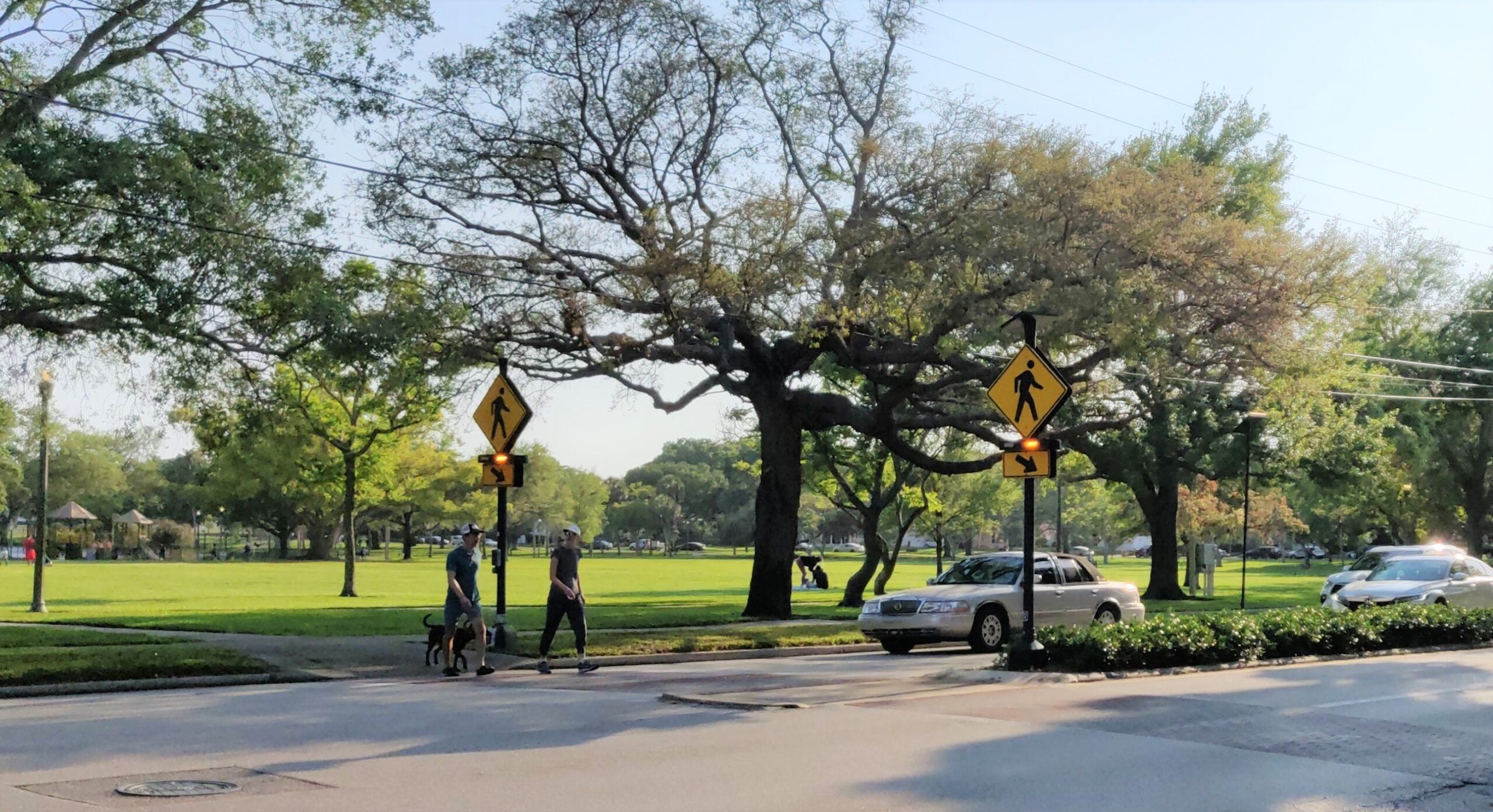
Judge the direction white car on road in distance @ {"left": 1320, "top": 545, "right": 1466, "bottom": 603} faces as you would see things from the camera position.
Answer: facing the viewer and to the left of the viewer

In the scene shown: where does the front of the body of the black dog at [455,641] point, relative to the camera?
to the viewer's right

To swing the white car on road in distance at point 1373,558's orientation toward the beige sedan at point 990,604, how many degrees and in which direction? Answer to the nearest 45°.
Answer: approximately 45° to its left

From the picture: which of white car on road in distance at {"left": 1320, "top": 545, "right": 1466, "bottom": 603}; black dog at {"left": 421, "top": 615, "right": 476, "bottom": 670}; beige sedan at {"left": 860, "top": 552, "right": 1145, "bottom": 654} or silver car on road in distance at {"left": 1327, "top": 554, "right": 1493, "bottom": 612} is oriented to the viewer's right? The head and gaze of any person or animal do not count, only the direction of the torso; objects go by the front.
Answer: the black dog

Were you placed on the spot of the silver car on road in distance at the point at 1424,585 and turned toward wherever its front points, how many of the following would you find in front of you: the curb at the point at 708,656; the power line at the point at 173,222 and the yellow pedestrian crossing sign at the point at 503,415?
3

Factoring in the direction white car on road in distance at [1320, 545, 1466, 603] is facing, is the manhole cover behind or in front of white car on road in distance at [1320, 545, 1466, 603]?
in front

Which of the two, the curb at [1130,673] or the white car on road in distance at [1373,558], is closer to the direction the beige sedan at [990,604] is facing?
the curb

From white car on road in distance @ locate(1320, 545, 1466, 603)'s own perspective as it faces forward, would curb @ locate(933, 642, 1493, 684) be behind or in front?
in front

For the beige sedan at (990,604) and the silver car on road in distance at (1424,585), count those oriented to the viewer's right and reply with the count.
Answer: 0

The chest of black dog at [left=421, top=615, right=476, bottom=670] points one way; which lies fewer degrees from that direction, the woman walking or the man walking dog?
the woman walking
